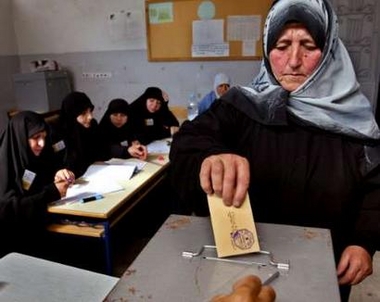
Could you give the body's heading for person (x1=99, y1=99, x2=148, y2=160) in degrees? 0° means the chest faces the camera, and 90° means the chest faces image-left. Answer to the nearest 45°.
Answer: approximately 315°

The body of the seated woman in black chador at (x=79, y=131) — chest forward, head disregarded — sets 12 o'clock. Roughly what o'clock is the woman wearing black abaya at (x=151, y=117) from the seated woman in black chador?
The woman wearing black abaya is roughly at 9 o'clock from the seated woman in black chador.

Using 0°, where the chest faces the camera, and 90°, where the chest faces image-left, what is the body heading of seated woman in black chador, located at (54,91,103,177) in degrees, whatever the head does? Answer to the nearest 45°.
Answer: approximately 315°

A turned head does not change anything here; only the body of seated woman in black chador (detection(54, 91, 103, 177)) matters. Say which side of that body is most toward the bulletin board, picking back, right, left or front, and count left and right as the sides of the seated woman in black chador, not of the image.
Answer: left

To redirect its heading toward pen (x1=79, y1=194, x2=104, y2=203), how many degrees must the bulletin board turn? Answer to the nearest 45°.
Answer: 0° — it already faces it

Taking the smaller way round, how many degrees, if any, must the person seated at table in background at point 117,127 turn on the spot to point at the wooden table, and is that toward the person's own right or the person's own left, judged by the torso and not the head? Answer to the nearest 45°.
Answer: approximately 45° to the person's own right

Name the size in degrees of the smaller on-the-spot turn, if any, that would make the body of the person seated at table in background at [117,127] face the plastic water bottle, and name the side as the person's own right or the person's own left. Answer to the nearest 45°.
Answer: approximately 90° to the person's own left

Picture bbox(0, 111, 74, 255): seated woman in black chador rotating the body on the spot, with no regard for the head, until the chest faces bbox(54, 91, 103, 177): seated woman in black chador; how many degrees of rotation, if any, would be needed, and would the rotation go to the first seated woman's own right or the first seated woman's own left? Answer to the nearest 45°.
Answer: approximately 90° to the first seated woman's own left

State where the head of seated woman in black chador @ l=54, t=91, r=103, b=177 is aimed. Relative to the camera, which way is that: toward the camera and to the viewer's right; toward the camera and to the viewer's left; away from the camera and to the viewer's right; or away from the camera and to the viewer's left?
toward the camera and to the viewer's right
